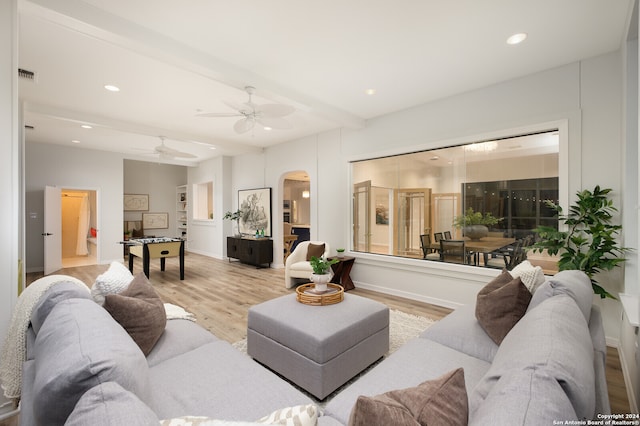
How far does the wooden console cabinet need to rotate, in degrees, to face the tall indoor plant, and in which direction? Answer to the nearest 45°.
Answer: approximately 90° to its left

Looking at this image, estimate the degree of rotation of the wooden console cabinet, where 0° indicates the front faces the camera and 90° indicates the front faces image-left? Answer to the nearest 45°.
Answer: approximately 45°

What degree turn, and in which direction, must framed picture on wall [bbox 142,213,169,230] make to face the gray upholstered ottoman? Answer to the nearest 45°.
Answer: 0° — it already faces it

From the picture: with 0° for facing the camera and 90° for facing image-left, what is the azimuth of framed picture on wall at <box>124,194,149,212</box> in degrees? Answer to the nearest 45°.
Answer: approximately 0°

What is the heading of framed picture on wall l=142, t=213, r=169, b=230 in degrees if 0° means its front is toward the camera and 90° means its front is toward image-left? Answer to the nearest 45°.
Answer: approximately 0°

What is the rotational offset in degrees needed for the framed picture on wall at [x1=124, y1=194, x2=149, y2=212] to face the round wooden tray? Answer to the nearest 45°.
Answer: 0° — it already faces it

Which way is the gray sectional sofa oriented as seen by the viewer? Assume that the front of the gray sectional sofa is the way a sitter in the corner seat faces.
away from the camera

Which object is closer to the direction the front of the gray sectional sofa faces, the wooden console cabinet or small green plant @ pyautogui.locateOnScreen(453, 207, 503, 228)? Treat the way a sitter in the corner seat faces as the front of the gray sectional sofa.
the wooden console cabinet

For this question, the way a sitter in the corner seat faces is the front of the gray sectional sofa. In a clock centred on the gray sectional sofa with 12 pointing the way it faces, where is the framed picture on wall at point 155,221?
The framed picture on wall is roughly at 11 o'clock from the gray sectional sofa.

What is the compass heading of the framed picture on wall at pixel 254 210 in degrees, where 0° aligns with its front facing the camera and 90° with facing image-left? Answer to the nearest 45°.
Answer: approximately 45°
